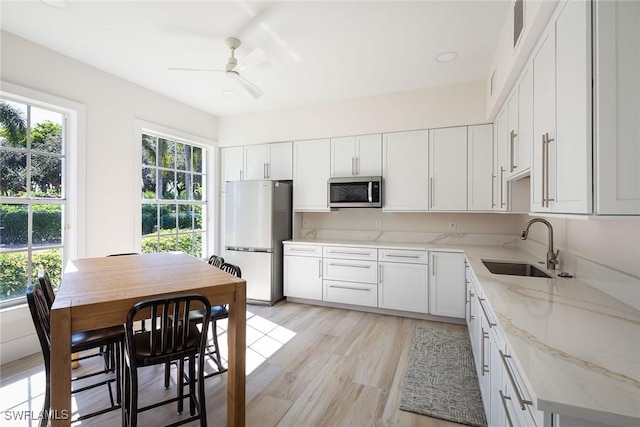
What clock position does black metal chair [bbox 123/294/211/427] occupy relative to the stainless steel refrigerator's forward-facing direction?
The black metal chair is roughly at 11 o'clock from the stainless steel refrigerator.

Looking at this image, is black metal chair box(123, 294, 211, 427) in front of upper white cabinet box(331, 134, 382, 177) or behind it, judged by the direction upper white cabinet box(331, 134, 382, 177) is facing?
in front

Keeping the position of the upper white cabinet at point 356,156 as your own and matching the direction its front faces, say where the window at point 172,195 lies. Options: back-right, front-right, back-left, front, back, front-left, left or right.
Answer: right

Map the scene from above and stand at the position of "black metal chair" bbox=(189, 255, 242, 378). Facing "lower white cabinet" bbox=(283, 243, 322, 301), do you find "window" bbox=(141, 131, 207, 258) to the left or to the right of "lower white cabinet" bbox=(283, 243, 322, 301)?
left

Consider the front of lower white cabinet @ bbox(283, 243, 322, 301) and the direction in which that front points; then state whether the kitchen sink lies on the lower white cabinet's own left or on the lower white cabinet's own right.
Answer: on the lower white cabinet's own left

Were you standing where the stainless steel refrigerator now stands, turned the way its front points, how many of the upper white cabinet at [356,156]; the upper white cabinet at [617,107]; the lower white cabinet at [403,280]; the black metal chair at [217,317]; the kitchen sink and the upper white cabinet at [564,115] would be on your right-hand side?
0

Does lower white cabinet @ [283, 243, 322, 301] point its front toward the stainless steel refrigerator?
no

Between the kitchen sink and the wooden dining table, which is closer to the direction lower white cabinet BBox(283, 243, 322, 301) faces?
the wooden dining table

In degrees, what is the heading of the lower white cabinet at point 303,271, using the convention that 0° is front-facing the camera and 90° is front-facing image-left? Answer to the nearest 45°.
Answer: approximately 45°

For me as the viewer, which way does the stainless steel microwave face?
facing the viewer

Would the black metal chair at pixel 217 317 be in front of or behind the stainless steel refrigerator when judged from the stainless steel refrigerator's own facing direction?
in front

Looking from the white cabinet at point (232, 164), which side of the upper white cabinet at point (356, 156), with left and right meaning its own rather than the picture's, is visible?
right

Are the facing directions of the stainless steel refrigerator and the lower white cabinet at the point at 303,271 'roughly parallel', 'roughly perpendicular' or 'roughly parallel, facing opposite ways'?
roughly parallel

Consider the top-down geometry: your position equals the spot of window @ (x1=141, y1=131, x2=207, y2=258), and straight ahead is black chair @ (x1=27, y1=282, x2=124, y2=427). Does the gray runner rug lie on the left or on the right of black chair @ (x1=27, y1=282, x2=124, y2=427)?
left

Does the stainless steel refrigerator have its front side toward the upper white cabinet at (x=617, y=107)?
no

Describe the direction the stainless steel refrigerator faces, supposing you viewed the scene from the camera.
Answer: facing the viewer and to the left of the viewer

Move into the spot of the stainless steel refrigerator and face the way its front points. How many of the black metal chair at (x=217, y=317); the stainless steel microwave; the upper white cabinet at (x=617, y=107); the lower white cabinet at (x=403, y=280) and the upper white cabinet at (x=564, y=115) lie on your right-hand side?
0

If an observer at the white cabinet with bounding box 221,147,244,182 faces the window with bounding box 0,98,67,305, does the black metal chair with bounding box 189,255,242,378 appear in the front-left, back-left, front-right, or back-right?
front-left

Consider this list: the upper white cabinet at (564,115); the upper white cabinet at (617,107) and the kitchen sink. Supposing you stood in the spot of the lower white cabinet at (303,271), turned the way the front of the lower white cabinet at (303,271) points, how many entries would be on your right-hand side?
0

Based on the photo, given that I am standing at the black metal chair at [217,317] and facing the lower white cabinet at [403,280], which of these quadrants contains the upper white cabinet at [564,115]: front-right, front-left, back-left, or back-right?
front-right
